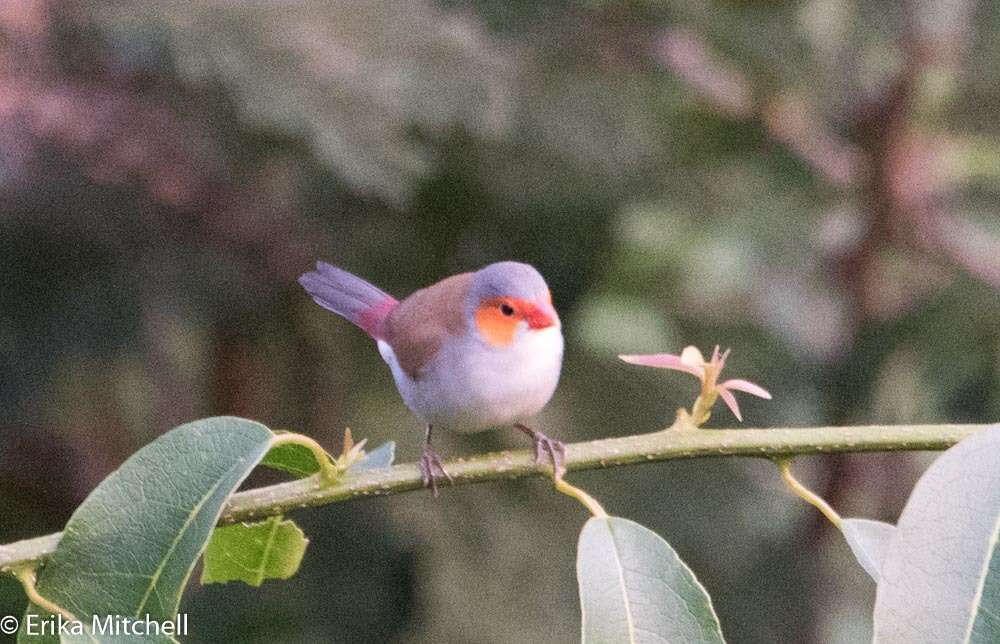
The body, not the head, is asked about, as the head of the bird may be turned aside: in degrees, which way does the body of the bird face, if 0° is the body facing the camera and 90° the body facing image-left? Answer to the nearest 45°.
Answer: approximately 315°

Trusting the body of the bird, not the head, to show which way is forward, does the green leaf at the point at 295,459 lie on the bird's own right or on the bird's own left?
on the bird's own right
